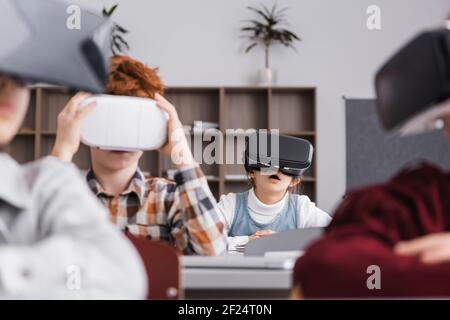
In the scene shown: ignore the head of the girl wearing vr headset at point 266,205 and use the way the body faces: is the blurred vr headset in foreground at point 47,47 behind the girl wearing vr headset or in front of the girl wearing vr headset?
in front

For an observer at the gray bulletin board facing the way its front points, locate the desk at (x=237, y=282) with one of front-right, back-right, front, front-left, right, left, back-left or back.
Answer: front

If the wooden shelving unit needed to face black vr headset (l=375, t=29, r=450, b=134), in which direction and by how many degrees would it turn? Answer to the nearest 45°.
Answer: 0° — it already faces it

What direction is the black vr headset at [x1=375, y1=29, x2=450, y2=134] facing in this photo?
to the viewer's left

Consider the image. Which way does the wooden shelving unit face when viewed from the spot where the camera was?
facing the viewer

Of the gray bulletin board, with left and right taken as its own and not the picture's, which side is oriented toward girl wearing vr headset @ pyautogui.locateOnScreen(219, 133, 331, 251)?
front

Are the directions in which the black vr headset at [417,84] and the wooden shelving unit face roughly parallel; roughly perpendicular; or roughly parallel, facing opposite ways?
roughly perpendicular

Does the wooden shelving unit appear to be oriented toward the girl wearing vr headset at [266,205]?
yes

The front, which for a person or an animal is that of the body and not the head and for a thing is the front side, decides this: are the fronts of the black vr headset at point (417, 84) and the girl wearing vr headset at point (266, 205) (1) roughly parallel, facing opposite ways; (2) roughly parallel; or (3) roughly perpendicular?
roughly perpendicular

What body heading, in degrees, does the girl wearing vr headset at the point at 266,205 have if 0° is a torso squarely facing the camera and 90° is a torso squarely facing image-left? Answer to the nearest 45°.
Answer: approximately 0°

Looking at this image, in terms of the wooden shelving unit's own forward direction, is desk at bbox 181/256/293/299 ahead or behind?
ahead

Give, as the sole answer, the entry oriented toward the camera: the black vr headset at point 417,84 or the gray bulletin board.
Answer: the gray bulletin board

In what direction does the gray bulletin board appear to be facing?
toward the camera

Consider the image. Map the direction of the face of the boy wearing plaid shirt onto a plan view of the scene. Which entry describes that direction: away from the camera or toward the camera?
toward the camera

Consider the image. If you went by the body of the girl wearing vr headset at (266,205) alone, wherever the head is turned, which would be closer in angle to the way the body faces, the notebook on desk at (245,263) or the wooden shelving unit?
the notebook on desk

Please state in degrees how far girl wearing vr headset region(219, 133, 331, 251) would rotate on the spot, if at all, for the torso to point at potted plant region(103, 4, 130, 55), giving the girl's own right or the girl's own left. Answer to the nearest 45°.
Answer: approximately 135° to the girl's own right

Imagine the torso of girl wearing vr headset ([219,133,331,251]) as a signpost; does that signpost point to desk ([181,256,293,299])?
yes
